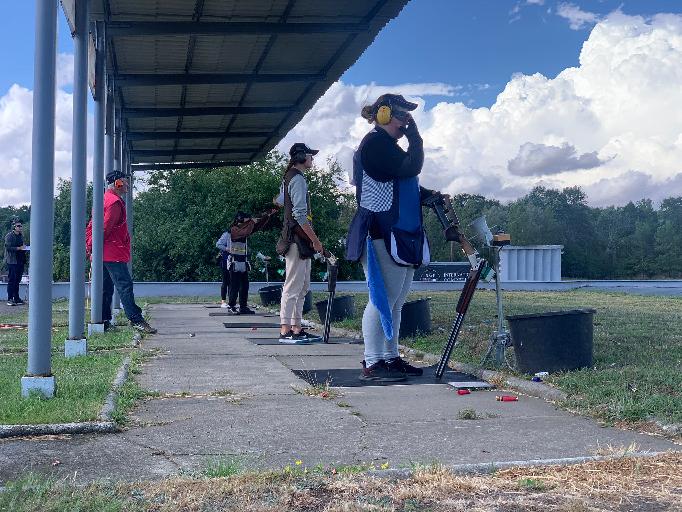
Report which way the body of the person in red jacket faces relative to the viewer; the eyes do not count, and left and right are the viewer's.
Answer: facing to the right of the viewer

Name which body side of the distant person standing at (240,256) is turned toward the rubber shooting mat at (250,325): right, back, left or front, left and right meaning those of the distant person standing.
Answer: right

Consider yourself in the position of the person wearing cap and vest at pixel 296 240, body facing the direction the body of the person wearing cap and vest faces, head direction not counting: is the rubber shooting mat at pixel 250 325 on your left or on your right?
on your left

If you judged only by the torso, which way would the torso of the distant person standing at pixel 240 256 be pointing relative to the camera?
to the viewer's right

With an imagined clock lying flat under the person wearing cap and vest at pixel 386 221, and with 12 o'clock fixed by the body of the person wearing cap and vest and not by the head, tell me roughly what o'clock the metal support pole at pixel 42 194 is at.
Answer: The metal support pole is roughly at 5 o'clock from the person wearing cap and vest.

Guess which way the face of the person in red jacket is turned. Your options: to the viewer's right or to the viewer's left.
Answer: to the viewer's right

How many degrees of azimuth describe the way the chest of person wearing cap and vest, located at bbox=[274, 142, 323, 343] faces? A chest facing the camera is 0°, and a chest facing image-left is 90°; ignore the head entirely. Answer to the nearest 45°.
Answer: approximately 270°

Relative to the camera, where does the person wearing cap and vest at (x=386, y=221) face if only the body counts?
to the viewer's right

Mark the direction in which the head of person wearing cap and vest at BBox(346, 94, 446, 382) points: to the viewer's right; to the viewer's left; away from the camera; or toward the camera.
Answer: to the viewer's right

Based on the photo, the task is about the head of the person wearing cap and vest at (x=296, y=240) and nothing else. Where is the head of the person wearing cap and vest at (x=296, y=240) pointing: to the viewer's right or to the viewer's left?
to the viewer's right
